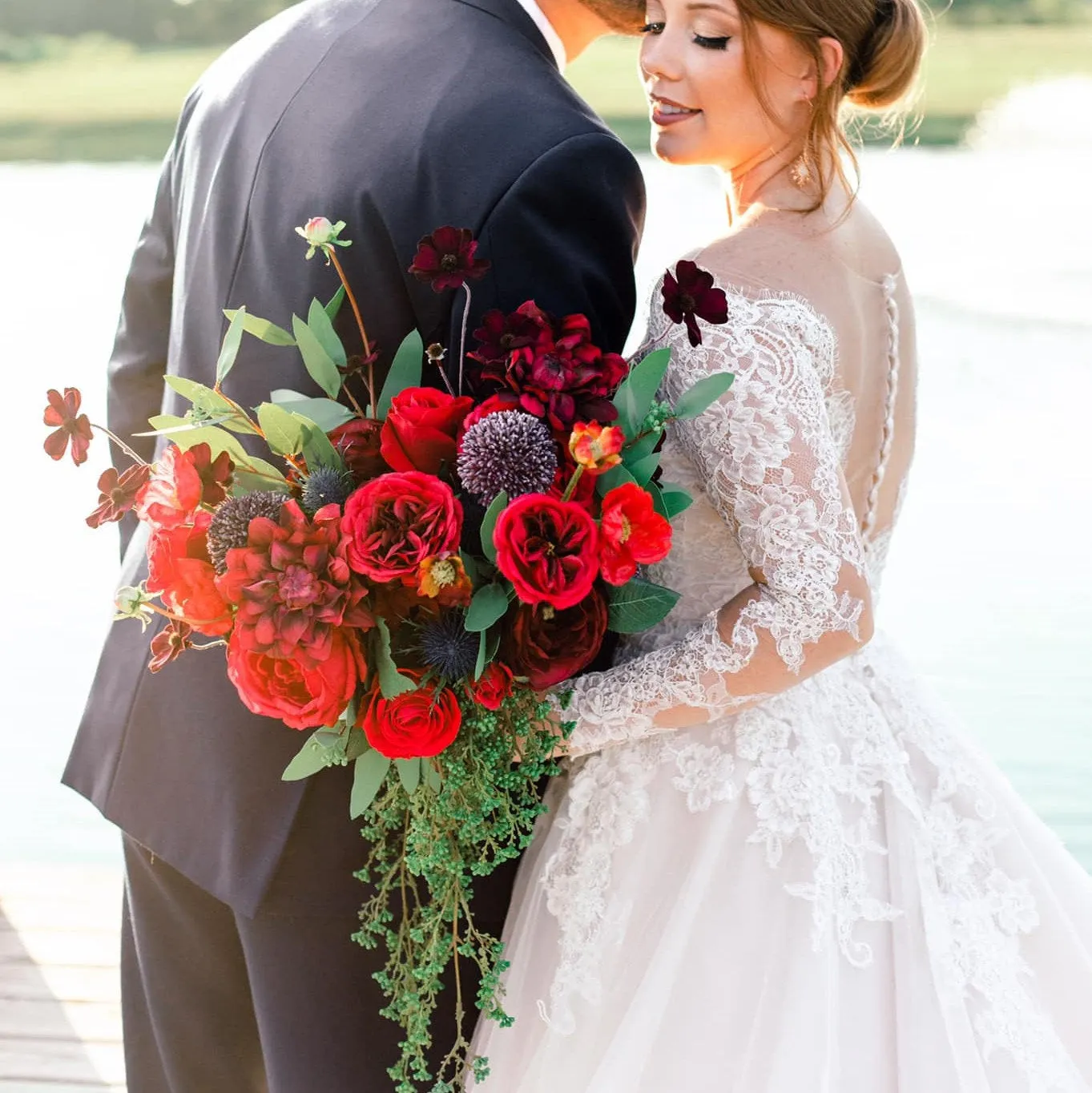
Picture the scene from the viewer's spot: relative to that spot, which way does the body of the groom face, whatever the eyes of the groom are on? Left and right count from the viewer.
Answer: facing away from the viewer and to the right of the viewer

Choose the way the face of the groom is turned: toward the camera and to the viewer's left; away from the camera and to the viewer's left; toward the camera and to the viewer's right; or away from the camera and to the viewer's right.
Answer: away from the camera and to the viewer's right

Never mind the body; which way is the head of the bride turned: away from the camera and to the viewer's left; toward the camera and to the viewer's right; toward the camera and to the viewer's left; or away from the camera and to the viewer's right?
toward the camera and to the viewer's left
